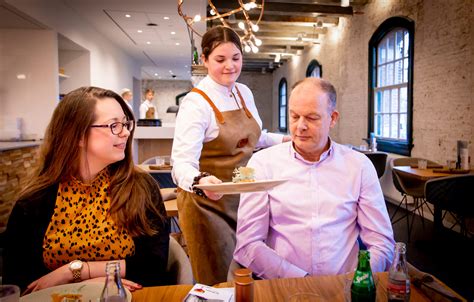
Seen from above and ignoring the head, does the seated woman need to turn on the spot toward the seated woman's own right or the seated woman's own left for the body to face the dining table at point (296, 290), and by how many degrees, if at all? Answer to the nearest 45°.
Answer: approximately 45° to the seated woman's own left

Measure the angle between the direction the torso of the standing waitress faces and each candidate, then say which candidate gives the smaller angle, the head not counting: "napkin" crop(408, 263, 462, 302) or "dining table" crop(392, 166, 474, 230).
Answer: the napkin

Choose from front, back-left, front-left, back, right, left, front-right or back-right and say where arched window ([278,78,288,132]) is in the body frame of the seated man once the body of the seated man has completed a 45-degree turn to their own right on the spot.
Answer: back-right

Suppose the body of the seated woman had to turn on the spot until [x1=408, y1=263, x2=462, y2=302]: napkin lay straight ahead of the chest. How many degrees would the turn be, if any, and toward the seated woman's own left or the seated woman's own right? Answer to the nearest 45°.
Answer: approximately 45° to the seated woman's own left

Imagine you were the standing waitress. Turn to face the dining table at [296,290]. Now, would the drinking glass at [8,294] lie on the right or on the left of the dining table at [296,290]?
right

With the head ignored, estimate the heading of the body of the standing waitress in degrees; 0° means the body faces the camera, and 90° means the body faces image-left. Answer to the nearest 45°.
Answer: approximately 315°

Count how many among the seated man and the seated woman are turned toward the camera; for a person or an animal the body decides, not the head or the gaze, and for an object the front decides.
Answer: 2

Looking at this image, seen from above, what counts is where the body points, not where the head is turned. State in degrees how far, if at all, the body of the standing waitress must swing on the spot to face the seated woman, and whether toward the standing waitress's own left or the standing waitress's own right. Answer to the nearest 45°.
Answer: approximately 90° to the standing waitress's own right

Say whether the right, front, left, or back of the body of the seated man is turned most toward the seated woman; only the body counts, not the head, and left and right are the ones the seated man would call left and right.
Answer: right

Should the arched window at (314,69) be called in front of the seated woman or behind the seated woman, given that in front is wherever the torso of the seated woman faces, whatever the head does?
behind

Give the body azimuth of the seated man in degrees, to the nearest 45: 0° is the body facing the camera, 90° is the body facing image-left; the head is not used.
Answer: approximately 0°
